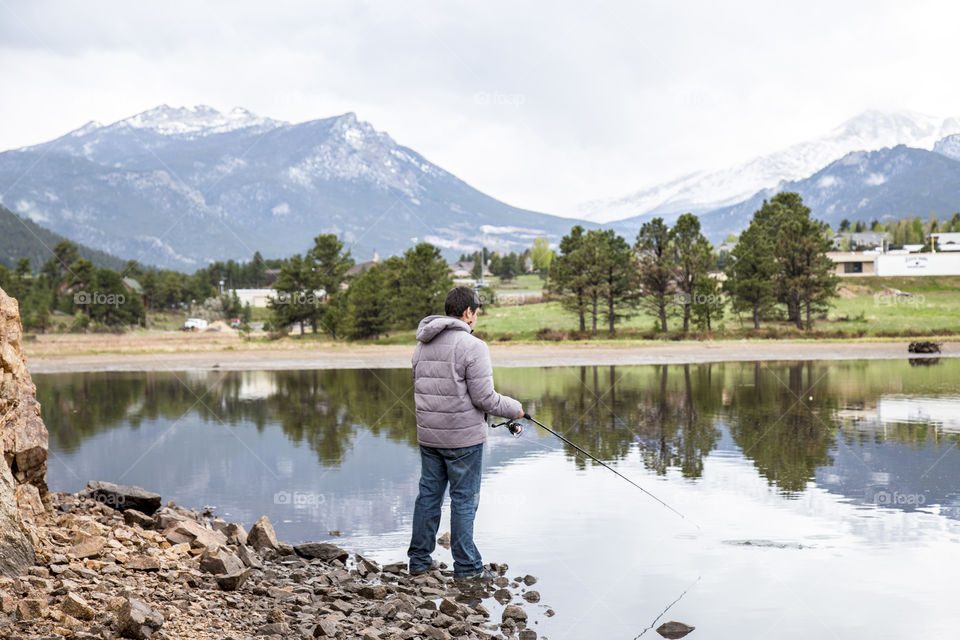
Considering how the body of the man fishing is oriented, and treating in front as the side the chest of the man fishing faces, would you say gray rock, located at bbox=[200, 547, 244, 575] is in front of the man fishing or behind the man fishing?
behind

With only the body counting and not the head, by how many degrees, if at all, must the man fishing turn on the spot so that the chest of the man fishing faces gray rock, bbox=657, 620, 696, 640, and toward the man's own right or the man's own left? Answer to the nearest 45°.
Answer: approximately 90° to the man's own right

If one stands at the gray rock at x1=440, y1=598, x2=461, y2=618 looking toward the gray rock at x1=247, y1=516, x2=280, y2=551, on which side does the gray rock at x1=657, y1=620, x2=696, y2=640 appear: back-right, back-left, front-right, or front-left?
back-right

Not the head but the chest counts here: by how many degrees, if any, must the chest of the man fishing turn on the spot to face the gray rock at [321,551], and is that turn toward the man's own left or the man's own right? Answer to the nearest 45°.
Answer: approximately 135° to the man's own left

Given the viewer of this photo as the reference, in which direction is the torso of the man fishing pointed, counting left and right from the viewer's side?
facing away from the viewer and to the right of the viewer

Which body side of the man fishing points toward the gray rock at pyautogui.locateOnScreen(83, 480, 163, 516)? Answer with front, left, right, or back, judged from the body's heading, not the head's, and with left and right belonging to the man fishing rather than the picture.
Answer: left

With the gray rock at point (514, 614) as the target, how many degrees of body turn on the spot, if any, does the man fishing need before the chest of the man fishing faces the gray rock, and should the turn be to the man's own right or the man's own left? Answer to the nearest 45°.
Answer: approximately 135° to the man's own right

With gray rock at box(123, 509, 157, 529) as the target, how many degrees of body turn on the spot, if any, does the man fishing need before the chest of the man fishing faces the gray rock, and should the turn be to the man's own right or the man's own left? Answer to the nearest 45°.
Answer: approximately 135° to the man's own left

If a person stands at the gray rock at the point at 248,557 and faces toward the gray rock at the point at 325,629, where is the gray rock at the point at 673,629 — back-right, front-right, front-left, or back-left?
front-left

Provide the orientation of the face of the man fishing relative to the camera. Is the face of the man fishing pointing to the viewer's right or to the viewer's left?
to the viewer's right

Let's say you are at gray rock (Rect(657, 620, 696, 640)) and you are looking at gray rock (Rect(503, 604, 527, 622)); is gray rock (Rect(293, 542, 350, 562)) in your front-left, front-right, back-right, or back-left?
front-right

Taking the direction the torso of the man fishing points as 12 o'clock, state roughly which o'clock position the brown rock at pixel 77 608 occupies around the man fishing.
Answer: The brown rock is roughly at 6 o'clock from the man fishing.

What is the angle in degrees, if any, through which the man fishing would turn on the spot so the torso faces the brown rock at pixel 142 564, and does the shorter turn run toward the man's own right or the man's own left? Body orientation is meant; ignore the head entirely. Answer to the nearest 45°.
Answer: approximately 135° to the man's own left

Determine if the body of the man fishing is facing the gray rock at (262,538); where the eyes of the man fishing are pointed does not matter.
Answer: no

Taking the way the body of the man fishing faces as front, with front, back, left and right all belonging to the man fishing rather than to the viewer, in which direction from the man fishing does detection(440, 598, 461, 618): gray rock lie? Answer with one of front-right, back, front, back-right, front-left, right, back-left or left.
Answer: back-right

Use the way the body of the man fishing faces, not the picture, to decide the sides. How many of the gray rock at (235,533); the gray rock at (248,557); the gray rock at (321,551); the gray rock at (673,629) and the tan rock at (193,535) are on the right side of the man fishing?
1

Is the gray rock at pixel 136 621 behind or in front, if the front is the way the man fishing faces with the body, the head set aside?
behind
